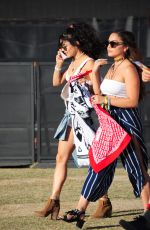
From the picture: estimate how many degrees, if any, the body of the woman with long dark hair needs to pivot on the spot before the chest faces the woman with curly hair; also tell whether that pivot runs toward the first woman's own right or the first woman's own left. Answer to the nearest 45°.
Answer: approximately 45° to the first woman's own right

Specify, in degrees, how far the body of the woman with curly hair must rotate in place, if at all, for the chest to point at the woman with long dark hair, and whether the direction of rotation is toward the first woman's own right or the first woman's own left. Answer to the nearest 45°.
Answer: approximately 135° to the first woman's own left
